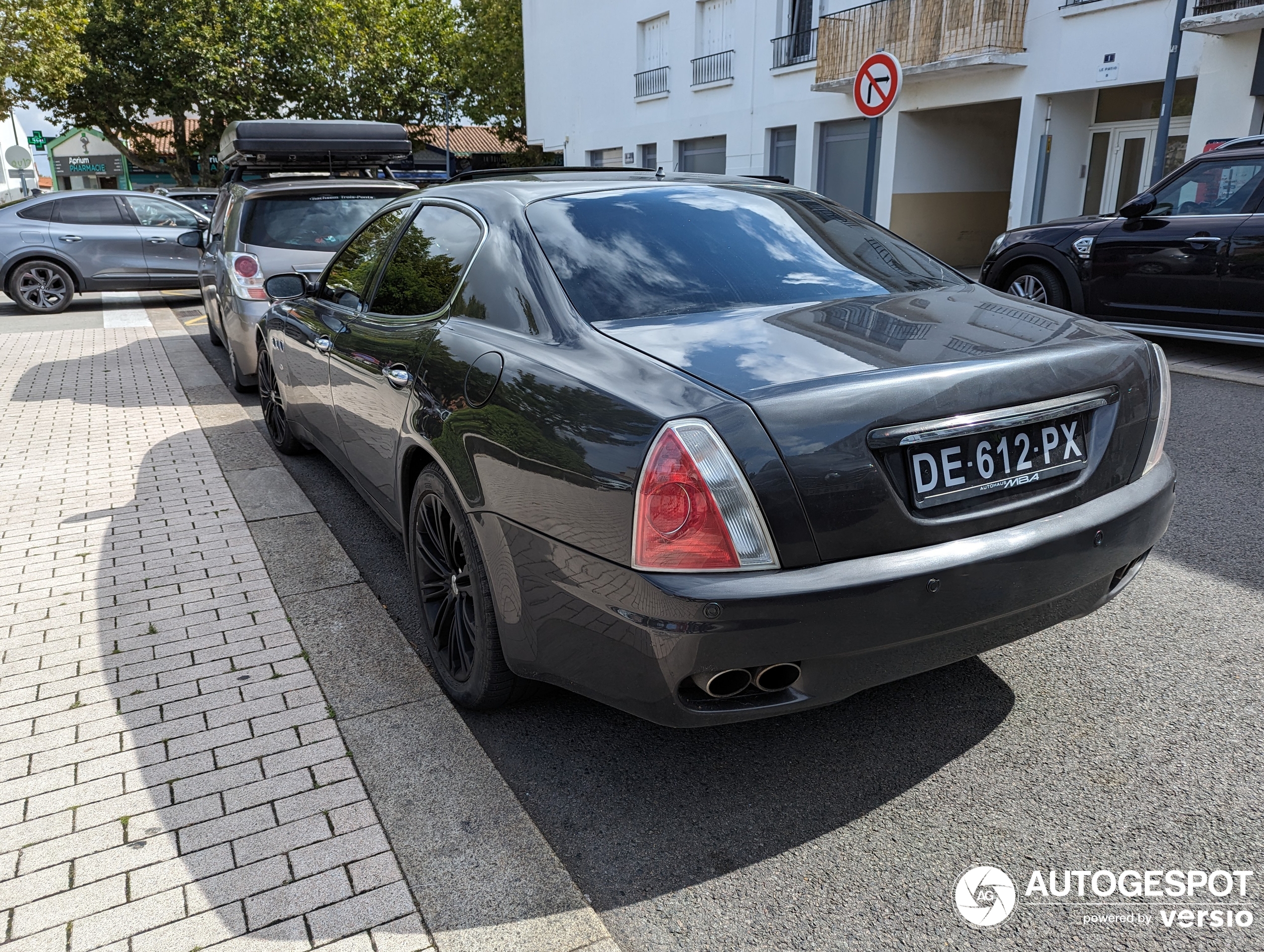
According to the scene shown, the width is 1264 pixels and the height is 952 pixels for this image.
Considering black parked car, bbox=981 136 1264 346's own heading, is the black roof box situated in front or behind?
in front

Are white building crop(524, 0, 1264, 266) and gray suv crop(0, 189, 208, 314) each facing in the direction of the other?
yes

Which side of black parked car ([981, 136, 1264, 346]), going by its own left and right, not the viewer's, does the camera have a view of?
left

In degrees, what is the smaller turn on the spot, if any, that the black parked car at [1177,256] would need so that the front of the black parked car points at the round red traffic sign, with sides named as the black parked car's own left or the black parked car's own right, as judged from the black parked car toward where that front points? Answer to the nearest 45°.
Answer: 0° — it already faces it

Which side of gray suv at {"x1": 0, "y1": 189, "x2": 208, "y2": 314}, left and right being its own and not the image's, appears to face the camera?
right

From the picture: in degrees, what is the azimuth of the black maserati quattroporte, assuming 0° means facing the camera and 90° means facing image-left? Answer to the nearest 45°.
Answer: approximately 135°

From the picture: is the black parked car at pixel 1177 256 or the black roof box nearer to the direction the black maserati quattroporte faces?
the black roof box

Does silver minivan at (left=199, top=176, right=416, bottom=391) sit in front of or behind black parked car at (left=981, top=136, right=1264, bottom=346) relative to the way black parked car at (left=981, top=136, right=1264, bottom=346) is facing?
in front

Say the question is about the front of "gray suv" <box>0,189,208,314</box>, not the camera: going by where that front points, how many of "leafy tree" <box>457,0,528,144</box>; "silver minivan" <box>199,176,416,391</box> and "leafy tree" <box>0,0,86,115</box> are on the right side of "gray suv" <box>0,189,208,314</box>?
1

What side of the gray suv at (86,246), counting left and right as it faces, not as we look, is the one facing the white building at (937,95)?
front

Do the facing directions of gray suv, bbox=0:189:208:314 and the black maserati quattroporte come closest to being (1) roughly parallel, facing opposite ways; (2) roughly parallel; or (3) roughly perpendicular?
roughly perpendicular
